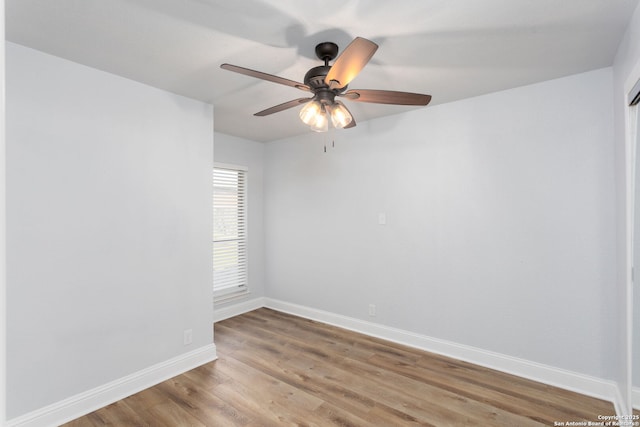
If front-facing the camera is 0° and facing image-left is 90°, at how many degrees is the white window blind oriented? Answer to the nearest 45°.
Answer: approximately 315°

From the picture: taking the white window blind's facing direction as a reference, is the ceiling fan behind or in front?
in front
